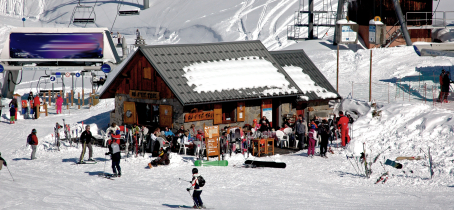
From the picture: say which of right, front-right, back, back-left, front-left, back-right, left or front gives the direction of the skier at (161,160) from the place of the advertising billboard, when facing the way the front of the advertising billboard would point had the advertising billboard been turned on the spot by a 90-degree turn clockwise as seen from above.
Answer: left

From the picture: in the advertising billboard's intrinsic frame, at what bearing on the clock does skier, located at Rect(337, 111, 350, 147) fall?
The skier is roughly at 11 o'clock from the advertising billboard.

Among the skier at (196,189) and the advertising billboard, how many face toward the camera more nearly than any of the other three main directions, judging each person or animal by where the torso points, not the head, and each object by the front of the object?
1

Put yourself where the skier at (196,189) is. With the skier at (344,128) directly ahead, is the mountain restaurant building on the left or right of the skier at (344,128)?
left

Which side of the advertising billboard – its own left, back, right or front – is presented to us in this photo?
front

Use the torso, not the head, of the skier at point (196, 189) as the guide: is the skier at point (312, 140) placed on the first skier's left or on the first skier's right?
on the first skier's right

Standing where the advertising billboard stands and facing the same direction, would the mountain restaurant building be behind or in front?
in front
